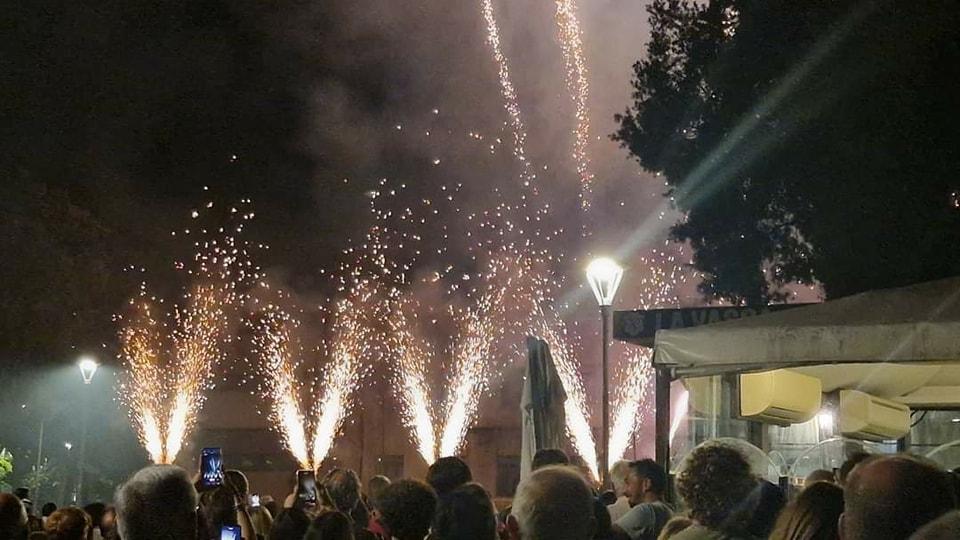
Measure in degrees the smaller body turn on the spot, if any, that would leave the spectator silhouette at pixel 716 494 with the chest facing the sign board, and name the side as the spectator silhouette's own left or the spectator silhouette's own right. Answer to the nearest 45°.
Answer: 0° — they already face it

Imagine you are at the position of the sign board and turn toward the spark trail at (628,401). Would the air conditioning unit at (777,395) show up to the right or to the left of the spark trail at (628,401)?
right

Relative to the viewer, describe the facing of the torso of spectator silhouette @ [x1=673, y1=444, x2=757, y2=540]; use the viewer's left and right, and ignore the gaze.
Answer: facing away from the viewer

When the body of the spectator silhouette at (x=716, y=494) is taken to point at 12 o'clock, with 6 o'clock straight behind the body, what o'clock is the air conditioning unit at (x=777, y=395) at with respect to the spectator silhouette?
The air conditioning unit is roughly at 12 o'clock from the spectator silhouette.

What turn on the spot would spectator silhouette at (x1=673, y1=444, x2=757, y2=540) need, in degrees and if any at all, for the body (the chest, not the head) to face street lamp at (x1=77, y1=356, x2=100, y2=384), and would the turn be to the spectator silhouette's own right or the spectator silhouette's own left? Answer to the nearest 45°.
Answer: approximately 45° to the spectator silhouette's own left

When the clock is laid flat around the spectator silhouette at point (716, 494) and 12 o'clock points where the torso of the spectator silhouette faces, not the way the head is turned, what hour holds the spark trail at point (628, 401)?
The spark trail is roughly at 12 o'clock from the spectator silhouette.

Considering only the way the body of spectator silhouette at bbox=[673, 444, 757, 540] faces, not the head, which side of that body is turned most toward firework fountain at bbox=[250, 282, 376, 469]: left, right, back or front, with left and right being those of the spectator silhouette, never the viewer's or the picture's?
front
